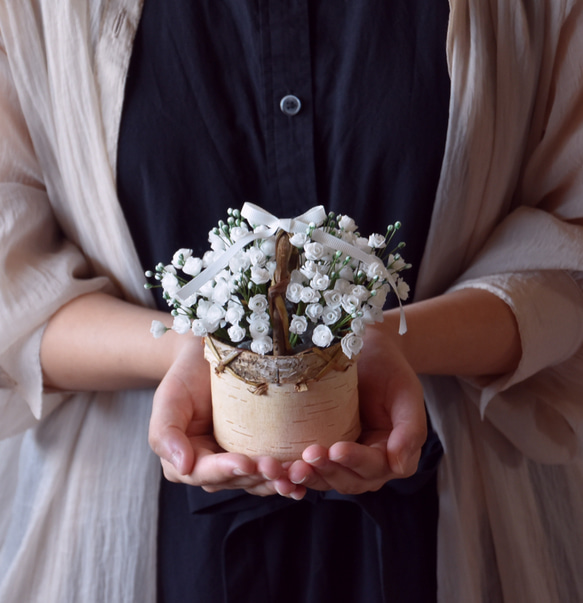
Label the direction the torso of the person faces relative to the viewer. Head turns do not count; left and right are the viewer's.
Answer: facing the viewer
